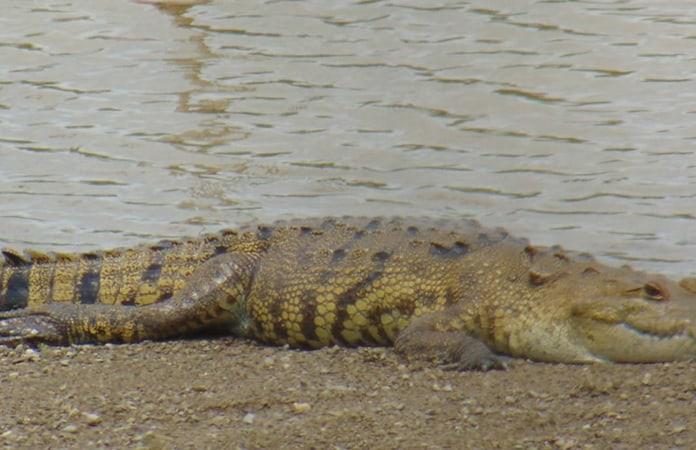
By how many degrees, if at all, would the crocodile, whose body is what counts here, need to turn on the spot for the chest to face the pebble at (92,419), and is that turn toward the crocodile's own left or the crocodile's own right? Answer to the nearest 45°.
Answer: approximately 135° to the crocodile's own right

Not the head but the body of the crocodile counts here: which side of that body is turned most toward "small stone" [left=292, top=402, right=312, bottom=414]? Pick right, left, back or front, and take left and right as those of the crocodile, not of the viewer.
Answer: right

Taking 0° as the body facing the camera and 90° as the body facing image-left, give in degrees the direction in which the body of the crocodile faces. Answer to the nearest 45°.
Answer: approximately 270°

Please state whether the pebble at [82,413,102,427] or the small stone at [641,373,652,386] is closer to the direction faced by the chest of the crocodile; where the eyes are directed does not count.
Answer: the small stone
